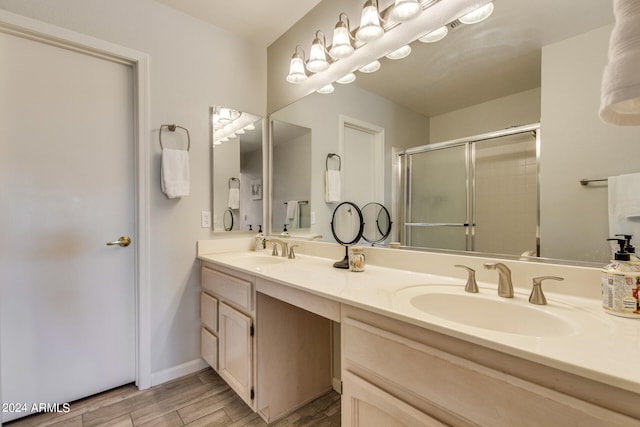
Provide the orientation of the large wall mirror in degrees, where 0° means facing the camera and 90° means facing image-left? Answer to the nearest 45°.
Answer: approximately 45°

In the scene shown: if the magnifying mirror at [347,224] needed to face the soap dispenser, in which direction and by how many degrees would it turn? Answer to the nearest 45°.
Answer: approximately 90° to its left

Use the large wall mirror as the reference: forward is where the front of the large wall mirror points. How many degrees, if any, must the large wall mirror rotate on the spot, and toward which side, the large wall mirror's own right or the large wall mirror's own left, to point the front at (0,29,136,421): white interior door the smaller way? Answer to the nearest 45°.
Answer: approximately 45° to the large wall mirror's own right

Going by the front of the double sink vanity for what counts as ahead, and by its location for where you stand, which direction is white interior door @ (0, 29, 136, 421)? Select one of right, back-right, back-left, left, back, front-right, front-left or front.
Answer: front-right

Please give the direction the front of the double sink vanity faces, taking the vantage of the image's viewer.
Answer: facing the viewer and to the left of the viewer

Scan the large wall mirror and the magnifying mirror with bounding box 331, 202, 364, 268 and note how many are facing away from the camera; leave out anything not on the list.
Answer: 0

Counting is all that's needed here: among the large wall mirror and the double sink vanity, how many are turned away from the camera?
0
